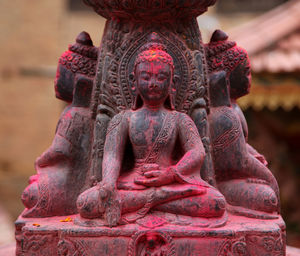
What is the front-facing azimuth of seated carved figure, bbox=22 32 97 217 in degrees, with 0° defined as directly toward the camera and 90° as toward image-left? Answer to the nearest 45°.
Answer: approximately 90°

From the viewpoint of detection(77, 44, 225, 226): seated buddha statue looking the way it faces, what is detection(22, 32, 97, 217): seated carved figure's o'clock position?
The seated carved figure is roughly at 4 o'clock from the seated buddha statue.

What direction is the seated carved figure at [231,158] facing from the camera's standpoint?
to the viewer's right

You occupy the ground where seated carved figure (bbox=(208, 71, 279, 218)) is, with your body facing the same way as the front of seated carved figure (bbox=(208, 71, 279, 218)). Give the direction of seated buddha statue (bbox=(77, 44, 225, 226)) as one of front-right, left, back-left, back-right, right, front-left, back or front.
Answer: back-right

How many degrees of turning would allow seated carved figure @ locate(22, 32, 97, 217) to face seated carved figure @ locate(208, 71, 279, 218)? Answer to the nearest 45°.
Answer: approximately 180°

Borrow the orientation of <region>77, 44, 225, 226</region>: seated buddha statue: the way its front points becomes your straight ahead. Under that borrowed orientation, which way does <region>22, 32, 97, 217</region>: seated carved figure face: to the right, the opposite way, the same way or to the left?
to the right

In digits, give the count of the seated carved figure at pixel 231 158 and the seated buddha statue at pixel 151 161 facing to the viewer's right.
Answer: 1

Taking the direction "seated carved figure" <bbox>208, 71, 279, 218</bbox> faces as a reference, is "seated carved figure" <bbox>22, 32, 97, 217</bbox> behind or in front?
behind

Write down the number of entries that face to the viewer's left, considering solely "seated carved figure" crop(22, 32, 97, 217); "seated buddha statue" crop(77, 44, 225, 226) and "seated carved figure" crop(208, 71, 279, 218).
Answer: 1

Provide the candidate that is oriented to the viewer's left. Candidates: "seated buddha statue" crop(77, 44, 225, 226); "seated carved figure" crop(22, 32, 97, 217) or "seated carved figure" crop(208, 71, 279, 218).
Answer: "seated carved figure" crop(22, 32, 97, 217)

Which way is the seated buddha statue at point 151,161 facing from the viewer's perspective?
toward the camera

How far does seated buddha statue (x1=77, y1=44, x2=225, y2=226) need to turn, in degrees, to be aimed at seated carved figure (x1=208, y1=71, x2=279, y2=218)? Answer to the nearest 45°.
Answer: approximately 135° to its left

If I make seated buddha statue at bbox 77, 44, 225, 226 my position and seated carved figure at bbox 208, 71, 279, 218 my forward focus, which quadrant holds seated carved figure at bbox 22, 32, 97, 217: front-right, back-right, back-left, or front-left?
back-left

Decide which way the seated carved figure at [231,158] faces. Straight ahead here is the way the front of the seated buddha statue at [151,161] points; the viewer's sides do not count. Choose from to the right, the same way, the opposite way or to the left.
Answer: to the left
